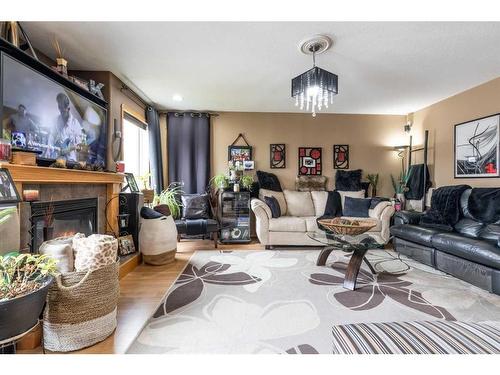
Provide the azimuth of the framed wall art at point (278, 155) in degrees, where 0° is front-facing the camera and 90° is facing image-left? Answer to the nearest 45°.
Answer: approximately 0°

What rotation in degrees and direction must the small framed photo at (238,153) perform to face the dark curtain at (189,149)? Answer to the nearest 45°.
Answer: approximately 90° to its right

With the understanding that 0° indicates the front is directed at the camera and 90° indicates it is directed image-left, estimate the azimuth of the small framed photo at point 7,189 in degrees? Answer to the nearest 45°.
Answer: approximately 315°

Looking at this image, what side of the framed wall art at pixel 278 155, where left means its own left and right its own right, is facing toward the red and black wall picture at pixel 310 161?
left

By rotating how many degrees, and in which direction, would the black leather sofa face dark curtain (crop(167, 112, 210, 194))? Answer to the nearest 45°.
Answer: approximately 45° to its right

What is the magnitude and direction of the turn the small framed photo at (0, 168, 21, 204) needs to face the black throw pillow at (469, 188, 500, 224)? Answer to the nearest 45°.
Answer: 0° — it already faces it
